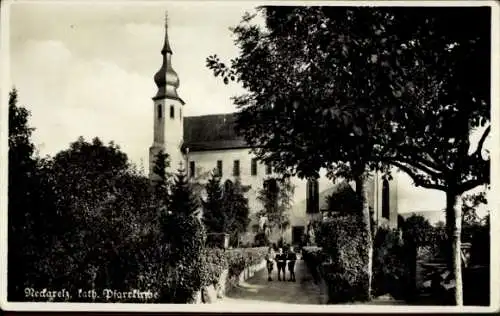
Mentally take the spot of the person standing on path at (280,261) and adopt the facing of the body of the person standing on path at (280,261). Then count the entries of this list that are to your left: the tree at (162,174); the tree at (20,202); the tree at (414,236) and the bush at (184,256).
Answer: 1

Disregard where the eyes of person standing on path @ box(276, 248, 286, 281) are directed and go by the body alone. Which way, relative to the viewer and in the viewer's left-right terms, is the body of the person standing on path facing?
facing the viewer

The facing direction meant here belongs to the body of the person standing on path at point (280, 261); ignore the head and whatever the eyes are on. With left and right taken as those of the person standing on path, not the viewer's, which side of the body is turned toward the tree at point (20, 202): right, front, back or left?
right

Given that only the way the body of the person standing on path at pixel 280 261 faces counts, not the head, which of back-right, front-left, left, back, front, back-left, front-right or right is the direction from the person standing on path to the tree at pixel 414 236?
left
